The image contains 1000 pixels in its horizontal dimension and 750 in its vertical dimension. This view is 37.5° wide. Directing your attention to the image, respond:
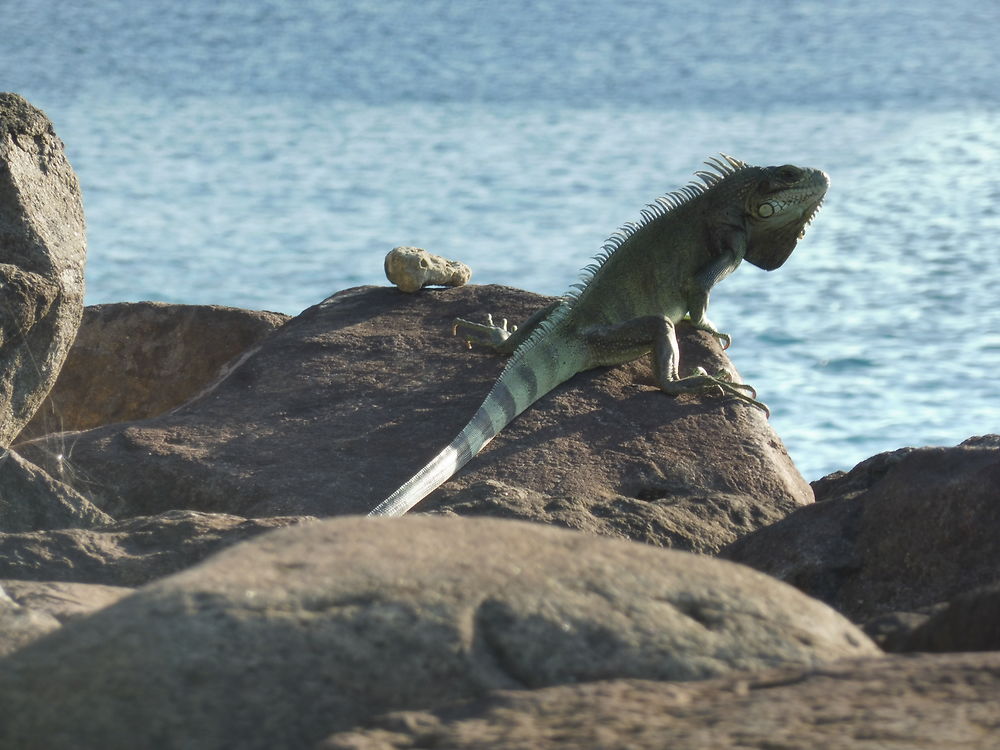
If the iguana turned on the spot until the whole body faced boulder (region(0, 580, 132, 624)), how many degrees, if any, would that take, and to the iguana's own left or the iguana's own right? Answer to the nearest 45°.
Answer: approximately 180°

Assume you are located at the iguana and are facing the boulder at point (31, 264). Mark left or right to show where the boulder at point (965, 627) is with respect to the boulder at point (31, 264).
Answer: left

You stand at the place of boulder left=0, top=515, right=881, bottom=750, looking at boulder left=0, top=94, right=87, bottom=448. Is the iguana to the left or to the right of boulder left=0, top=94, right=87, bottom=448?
right

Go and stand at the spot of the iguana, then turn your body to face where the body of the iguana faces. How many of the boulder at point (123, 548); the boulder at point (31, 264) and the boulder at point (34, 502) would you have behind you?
3

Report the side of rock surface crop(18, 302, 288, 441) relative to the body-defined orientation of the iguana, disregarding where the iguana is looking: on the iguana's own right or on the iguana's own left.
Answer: on the iguana's own left

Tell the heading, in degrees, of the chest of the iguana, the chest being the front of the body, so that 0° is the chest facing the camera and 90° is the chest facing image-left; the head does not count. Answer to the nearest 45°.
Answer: approximately 225°

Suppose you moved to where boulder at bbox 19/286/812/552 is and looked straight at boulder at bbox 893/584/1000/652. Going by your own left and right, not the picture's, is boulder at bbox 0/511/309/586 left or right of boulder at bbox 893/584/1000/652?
right

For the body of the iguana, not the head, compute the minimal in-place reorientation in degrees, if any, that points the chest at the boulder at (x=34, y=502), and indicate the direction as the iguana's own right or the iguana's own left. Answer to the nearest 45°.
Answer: approximately 180°

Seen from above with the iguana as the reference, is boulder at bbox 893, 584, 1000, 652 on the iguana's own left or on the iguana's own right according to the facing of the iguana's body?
on the iguana's own right
